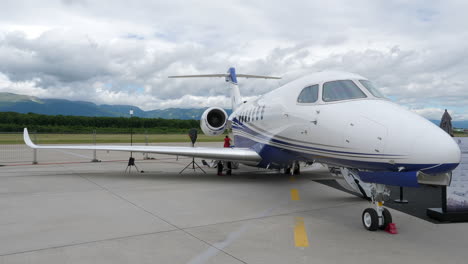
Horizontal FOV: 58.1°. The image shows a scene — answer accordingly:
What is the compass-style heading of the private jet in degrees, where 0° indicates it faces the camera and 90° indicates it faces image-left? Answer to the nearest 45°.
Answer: approximately 315°
